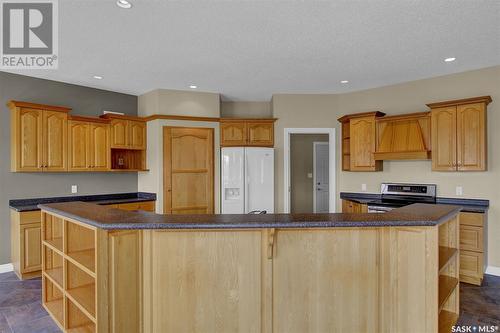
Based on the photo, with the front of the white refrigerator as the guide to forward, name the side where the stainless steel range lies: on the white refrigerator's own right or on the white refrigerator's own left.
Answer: on the white refrigerator's own left

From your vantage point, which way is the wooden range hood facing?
toward the camera

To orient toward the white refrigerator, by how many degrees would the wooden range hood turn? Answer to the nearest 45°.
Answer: approximately 90° to its right

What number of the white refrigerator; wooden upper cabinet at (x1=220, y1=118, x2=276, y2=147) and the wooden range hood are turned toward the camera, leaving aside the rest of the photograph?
3

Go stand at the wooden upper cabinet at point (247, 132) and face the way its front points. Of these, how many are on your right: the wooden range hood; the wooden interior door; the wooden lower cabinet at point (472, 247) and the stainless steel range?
1

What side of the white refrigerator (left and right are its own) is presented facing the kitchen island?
front

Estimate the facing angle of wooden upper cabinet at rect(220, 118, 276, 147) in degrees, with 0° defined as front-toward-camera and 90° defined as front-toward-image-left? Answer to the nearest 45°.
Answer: approximately 0°

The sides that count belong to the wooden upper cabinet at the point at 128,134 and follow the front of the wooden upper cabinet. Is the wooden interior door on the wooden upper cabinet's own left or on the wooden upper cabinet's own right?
on the wooden upper cabinet's own left

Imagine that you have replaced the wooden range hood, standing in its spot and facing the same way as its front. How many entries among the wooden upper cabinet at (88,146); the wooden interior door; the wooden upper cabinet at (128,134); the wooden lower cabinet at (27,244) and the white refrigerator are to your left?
0

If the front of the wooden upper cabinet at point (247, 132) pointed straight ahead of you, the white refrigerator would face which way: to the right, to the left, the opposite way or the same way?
the same way

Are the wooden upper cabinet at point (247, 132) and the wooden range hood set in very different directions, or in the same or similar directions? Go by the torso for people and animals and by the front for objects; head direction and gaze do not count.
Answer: same or similar directions

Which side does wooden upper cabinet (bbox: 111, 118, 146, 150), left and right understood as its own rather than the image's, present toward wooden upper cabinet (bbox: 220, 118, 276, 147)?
left

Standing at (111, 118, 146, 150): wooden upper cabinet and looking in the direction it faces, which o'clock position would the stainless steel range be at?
The stainless steel range is roughly at 10 o'clock from the wooden upper cabinet.

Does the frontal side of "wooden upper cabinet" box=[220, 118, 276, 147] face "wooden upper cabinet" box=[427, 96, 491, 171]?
no

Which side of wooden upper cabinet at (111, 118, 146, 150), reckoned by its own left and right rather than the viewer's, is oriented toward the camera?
front

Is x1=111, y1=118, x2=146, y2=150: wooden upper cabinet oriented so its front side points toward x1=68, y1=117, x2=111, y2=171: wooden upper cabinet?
no

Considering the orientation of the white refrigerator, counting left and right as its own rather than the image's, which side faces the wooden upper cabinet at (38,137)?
right

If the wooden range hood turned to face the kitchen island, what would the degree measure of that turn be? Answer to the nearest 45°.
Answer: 0° — it already faces it

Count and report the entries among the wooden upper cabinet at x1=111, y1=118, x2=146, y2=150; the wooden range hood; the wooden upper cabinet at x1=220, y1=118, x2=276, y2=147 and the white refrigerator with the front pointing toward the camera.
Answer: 4

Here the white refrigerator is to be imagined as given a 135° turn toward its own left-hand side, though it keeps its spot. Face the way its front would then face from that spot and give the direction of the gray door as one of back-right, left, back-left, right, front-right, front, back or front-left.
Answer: front
